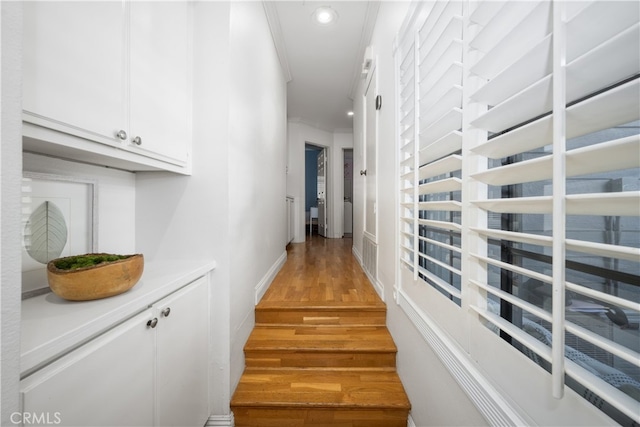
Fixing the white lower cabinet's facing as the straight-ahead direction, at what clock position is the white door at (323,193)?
The white door is roughly at 9 o'clock from the white lower cabinet.

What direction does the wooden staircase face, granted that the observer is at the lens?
facing the viewer

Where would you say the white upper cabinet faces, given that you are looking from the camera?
facing the viewer and to the right of the viewer

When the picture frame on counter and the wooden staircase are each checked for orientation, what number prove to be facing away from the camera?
0

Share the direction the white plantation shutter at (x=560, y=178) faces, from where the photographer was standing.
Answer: facing the viewer and to the left of the viewer

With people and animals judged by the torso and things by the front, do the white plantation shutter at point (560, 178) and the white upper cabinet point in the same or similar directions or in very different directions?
very different directions

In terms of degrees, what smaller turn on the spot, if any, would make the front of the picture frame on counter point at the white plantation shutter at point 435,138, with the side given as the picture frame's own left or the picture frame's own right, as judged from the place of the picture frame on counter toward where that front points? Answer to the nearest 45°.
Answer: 0° — it already faces it

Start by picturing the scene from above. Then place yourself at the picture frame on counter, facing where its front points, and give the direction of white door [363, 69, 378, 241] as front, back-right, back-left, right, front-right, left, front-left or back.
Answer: front-left

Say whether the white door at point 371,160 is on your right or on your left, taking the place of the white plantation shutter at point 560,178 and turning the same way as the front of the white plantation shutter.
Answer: on your right
